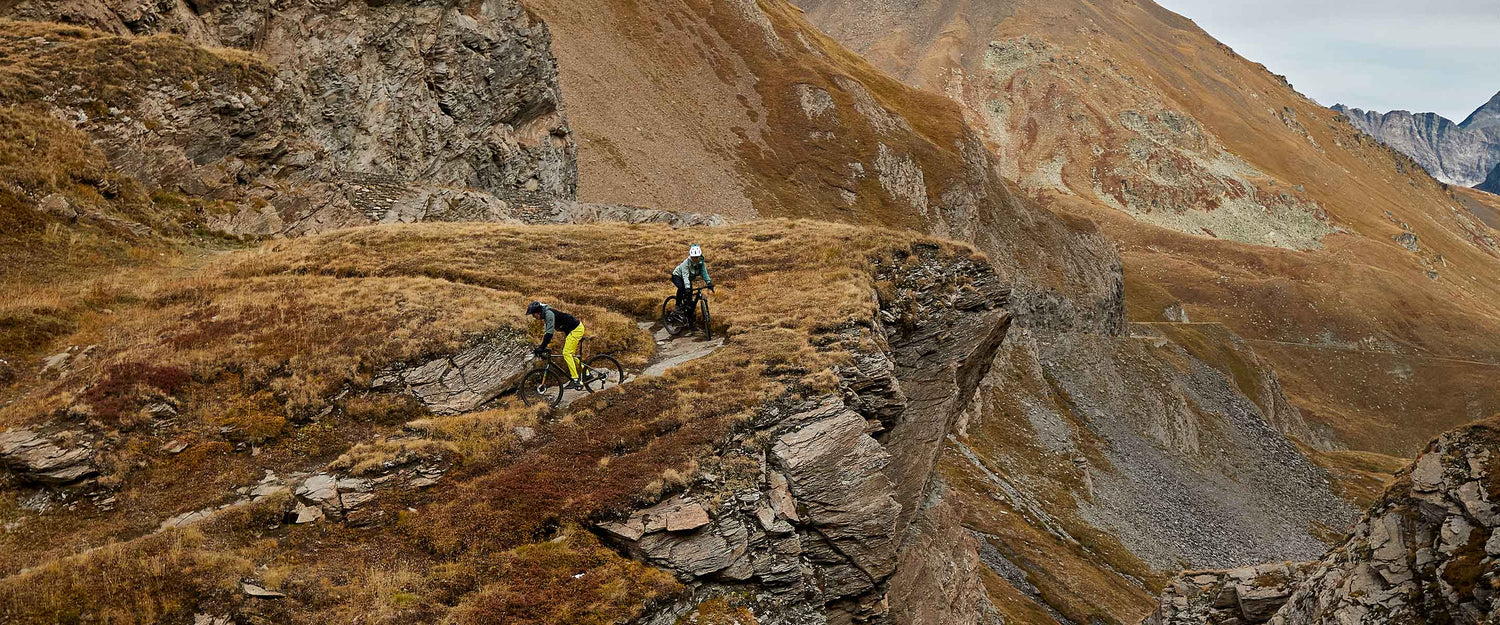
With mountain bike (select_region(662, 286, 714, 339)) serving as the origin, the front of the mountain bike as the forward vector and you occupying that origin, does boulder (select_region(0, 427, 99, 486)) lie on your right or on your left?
on your right

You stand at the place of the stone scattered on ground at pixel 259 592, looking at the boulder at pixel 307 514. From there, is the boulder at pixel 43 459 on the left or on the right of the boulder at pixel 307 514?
left

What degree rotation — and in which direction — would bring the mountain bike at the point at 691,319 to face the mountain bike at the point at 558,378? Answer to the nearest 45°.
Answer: approximately 90° to its right

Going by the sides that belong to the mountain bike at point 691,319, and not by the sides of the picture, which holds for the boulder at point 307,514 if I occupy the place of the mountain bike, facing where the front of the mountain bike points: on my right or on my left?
on my right

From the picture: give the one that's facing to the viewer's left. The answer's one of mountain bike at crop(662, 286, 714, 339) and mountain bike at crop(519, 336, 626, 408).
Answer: mountain bike at crop(519, 336, 626, 408)

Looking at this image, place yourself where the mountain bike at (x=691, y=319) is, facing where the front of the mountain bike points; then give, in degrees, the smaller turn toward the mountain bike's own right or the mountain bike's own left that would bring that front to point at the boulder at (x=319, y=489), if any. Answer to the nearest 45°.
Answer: approximately 90° to the mountain bike's own right

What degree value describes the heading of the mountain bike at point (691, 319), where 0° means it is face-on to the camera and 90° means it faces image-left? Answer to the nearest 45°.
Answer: approximately 315°

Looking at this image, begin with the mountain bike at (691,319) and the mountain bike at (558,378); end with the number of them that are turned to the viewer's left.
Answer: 1

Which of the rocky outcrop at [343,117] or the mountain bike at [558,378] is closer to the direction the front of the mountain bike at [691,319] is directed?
the mountain bike

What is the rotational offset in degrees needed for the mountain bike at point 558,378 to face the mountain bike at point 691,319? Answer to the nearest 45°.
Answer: approximately 135° to its right

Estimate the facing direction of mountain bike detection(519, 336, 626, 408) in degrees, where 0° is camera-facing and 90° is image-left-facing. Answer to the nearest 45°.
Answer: approximately 90°

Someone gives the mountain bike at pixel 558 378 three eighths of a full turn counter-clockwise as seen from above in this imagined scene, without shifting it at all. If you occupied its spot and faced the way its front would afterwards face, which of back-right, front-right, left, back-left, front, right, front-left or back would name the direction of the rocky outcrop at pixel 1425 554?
front-left

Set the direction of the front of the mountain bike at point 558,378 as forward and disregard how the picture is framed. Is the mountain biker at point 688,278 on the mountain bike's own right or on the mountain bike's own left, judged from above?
on the mountain bike's own right

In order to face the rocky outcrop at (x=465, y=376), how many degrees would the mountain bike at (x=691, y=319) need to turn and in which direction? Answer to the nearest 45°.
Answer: approximately 90° to its right
